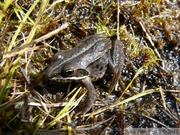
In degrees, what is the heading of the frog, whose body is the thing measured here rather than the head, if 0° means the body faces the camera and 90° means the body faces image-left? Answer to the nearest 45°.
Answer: approximately 45°
